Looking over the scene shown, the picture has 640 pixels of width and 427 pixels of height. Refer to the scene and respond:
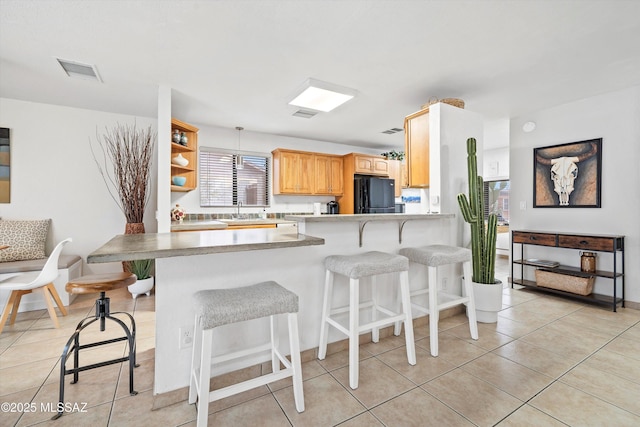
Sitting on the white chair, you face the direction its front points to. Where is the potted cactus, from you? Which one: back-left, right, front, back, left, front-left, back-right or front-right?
back-left

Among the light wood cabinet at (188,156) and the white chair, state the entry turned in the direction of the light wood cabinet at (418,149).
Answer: the light wood cabinet at (188,156)

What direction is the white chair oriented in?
to the viewer's left

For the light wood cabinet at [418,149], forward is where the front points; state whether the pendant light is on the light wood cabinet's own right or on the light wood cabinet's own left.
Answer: on the light wood cabinet's own right

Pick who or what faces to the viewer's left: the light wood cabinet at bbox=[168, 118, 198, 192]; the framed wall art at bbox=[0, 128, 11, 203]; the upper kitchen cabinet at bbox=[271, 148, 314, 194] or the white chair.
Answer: the white chair

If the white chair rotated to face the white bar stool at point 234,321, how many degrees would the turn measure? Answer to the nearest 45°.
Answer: approximately 90° to its left

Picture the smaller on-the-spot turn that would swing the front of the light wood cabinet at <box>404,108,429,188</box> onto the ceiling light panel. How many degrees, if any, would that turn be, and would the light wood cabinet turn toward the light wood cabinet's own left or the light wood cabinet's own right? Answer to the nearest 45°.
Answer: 0° — it already faces it

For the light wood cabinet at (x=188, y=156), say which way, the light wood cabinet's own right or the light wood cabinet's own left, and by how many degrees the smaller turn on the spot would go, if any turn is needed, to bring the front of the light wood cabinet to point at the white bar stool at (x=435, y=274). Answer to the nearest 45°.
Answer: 0° — it already faces it

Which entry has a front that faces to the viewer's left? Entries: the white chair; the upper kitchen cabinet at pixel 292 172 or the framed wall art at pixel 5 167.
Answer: the white chair
